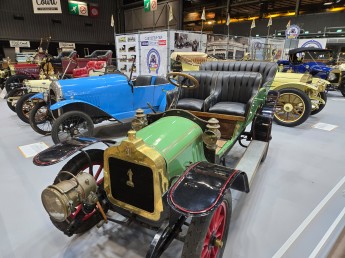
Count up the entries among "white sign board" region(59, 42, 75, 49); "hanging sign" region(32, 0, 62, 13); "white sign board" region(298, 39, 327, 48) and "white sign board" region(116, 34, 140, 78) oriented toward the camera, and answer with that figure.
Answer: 4

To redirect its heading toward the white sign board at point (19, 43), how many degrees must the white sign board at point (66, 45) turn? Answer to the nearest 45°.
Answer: approximately 90° to its right

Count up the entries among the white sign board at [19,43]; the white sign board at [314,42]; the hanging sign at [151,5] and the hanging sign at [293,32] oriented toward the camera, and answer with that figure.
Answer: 4

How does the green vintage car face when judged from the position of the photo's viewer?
facing the viewer and to the left of the viewer

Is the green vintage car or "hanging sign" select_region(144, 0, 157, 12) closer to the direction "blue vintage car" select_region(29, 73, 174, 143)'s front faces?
the green vintage car

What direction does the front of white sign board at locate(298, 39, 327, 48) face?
toward the camera

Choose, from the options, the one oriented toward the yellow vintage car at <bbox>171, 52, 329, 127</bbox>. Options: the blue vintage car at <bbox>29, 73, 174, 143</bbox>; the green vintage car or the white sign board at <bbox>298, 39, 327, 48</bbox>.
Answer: the white sign board

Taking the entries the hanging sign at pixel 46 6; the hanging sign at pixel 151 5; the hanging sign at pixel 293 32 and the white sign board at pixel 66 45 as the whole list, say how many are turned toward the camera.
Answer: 4

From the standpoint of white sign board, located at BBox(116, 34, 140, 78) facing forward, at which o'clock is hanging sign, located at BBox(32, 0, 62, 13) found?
The hanging sign is roughly at 4 o'clock from the white sign board.

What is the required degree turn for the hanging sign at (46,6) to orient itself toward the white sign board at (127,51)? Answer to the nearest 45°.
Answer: approximately 45° to its left

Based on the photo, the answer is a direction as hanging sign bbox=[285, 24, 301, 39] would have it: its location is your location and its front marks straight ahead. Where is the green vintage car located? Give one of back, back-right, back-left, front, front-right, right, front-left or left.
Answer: front

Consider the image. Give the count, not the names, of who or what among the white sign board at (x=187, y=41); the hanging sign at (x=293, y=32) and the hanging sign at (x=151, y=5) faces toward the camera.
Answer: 3

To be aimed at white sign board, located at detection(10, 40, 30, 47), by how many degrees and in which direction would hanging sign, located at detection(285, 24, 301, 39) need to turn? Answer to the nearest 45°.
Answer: approximately 90° to its right

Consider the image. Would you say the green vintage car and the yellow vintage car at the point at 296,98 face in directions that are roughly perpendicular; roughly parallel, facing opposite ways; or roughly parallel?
roughly perpendicular

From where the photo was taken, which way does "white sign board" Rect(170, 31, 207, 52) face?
toward the camera

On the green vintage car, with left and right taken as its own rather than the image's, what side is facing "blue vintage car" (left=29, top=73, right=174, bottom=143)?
right

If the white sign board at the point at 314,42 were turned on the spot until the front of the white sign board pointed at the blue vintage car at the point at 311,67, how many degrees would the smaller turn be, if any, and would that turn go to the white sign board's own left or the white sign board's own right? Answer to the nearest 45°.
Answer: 0° — it already faces it

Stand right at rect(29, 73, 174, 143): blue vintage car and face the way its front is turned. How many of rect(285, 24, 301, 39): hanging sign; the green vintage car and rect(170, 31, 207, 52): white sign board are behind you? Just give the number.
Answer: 2
